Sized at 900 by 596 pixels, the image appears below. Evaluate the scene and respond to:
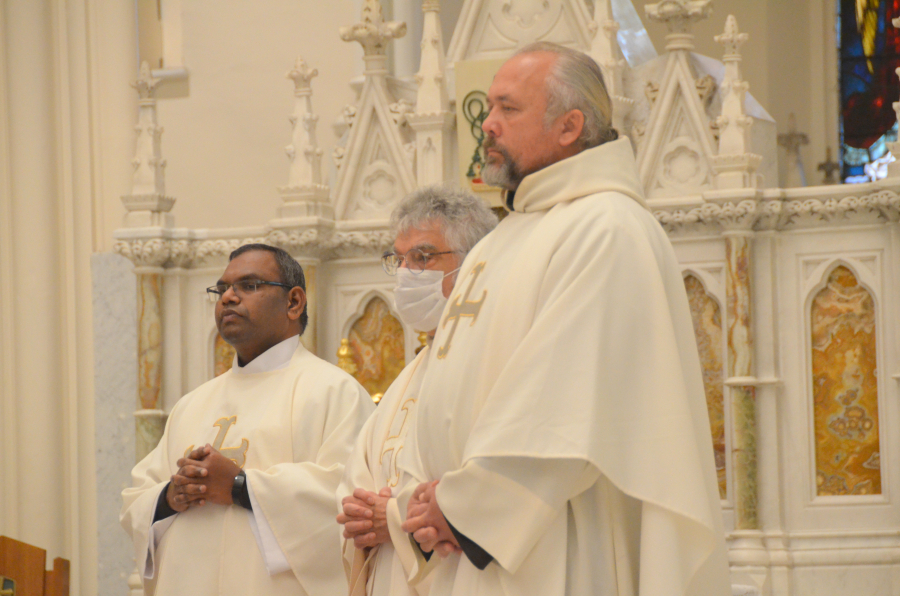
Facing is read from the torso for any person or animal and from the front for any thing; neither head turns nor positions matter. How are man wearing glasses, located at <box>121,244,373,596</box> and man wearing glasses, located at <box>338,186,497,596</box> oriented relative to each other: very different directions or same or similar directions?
same or similar directions

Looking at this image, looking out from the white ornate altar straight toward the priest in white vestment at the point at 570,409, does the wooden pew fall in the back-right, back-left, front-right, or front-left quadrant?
front-right

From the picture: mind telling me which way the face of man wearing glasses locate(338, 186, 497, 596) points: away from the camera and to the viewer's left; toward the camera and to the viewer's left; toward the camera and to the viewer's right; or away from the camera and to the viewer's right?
toward the camera and to the viewer's left

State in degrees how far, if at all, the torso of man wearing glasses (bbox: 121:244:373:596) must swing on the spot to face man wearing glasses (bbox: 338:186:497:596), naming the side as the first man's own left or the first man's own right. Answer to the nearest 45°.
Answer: approximately 90° to the first man's own left

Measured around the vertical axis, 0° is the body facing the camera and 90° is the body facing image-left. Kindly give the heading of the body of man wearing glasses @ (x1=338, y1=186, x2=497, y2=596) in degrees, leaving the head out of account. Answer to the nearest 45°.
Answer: approximately 45°

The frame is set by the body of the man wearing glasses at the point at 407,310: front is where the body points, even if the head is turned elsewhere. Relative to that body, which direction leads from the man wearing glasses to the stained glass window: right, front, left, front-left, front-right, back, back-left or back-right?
back

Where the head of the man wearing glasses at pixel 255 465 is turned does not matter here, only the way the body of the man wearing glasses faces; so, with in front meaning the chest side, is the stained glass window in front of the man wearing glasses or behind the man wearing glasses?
behind

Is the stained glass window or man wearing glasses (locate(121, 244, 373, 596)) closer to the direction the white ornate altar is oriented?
the man wearing glasses

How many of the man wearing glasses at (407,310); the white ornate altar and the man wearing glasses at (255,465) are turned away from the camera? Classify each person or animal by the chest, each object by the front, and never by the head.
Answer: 0

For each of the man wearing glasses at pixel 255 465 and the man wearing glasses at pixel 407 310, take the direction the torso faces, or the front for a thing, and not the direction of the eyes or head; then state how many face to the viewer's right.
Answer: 0

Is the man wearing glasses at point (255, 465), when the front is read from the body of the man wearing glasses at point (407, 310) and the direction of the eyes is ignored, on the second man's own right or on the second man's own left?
on the second man's own right

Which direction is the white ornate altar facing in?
toward the camera

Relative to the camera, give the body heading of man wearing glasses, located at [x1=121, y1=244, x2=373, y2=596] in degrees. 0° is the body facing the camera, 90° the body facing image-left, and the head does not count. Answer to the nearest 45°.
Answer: approximately 45°

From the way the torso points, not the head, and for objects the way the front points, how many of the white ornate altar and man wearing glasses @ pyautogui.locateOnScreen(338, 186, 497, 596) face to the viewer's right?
0

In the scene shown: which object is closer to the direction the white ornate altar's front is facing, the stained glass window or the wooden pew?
the wooden pew
